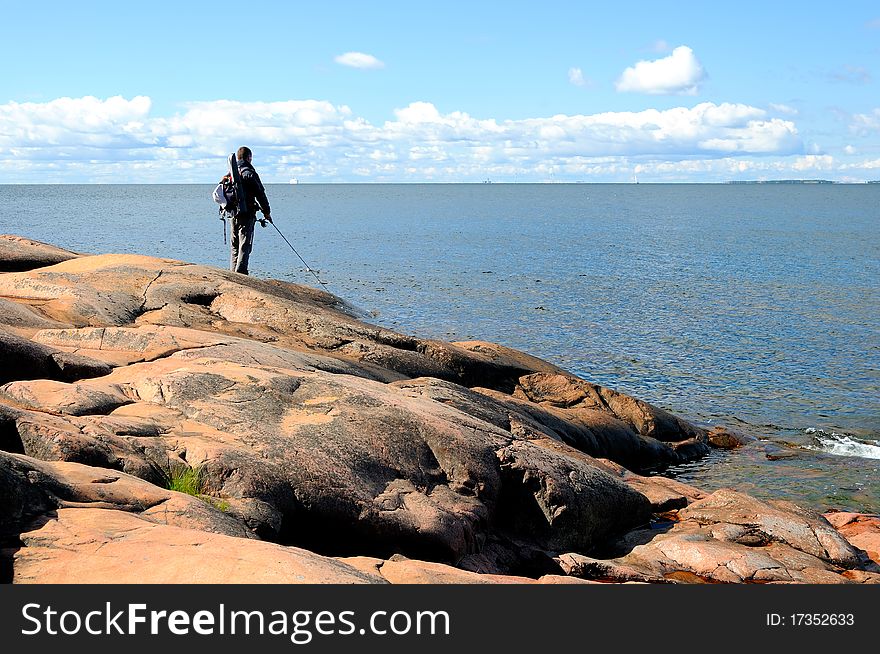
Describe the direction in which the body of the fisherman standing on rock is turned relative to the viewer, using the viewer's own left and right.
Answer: facing away from the viewer and to the right of the viewer

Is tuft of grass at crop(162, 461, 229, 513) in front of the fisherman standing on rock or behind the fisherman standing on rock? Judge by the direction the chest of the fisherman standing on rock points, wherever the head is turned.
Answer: behind
